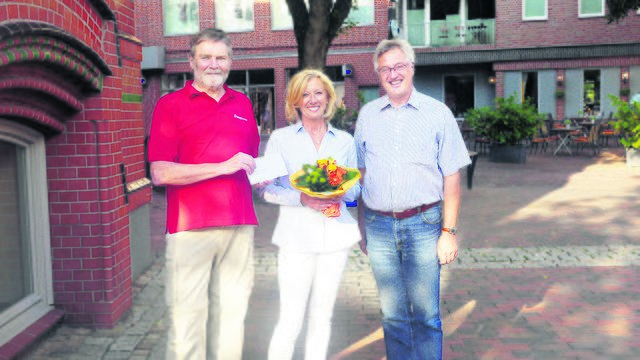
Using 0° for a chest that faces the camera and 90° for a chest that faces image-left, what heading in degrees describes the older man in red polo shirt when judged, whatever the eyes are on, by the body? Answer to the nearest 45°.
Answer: approximately 315°

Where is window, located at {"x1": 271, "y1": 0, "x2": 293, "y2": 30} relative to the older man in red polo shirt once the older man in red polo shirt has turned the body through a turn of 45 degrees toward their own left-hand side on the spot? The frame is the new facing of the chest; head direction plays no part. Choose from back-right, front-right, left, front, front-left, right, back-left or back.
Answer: left

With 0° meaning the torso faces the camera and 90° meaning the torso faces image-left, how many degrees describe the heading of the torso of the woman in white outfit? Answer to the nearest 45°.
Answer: approximately 0°

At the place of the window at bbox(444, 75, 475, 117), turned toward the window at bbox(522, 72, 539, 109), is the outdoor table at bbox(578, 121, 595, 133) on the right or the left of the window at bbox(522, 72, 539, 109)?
right

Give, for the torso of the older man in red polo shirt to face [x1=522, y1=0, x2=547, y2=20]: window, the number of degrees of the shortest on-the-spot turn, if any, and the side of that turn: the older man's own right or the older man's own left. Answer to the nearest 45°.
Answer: approximately 90° to the older man's own left

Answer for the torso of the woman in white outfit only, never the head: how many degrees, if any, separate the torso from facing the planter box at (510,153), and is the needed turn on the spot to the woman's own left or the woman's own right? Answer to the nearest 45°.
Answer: approximately 180°

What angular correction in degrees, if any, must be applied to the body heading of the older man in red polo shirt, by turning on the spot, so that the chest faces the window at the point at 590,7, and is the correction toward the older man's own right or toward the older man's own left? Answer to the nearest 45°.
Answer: approximately 90° to the older man's own left
